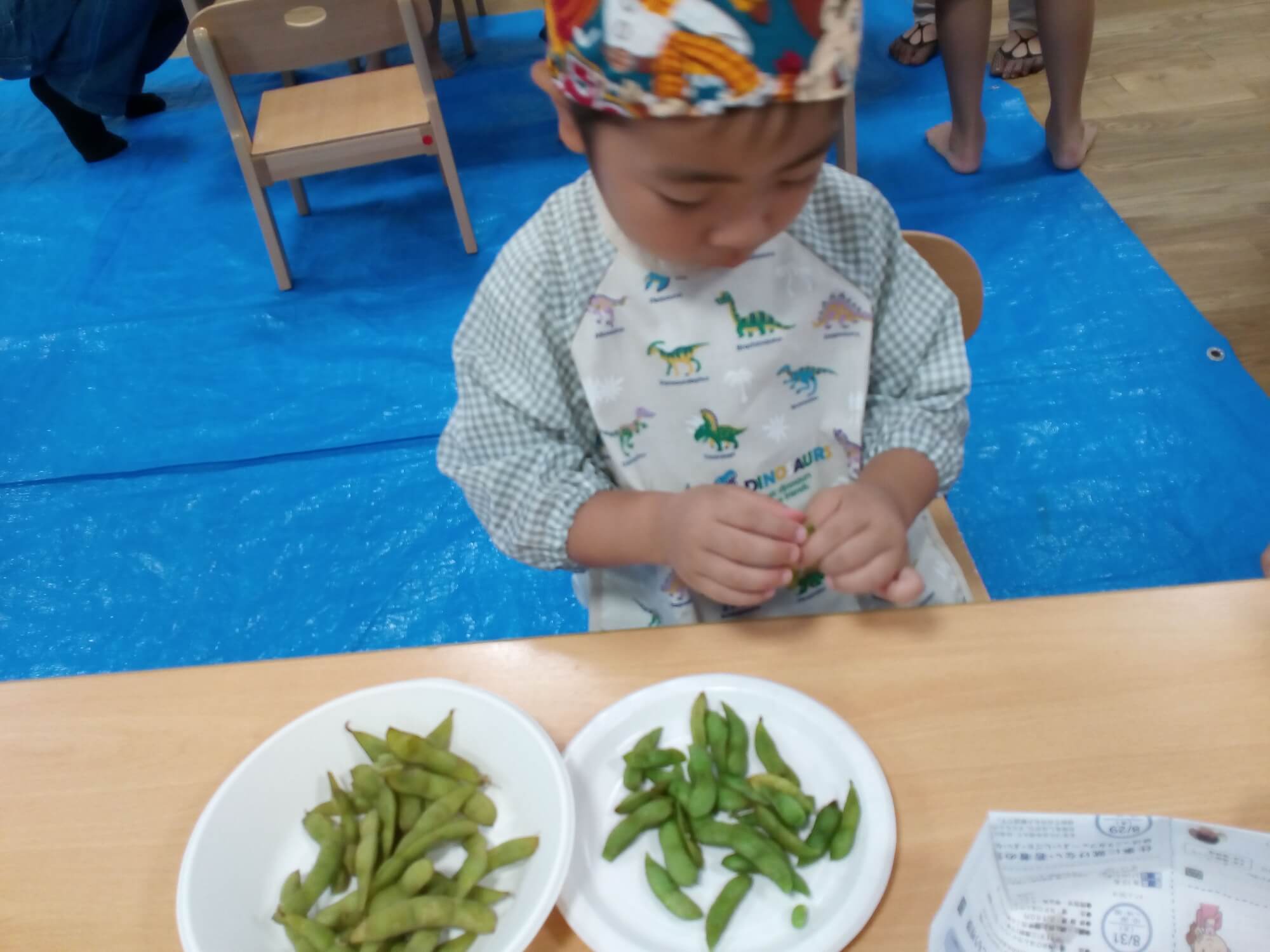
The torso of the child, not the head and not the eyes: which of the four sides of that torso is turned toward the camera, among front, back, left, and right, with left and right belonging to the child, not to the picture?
front

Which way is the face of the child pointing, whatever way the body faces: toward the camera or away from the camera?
toward the camera
